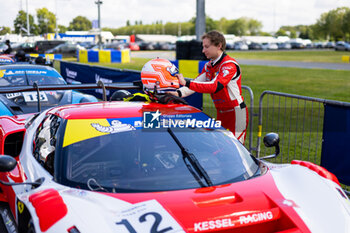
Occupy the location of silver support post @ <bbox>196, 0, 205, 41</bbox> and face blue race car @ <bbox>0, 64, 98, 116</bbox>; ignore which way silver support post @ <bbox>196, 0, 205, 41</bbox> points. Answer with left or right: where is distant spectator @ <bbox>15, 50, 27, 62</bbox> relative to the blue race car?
right

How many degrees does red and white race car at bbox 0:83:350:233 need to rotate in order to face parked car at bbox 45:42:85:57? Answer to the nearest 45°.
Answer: approximately 135° to its left

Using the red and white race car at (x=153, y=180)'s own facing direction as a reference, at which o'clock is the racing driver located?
The racing driver is roughly at 8 o'clock from the red and white race car.

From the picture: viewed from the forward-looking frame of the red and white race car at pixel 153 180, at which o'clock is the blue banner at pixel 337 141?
The blue banner is roughly at 9 o'clock from the red and white race car.

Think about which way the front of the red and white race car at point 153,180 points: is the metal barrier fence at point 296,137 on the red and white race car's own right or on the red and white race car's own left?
on the red and white race car's own left

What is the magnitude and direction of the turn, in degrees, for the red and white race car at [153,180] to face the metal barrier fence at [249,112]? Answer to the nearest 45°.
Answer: approximately 135° to its left

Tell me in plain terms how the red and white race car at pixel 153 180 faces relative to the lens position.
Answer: facing the viewer and to the right of the viewer

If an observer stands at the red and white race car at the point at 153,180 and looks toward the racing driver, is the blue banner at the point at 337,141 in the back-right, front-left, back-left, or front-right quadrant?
front-right

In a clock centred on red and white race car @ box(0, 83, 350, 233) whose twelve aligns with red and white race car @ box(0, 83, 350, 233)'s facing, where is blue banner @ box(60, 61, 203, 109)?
The blue banner is roughly at 7 o'clock from the red and white race car.

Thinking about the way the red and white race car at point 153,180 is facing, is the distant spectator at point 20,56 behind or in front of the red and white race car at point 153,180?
behind
